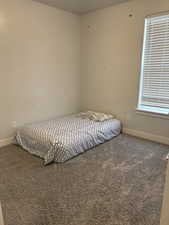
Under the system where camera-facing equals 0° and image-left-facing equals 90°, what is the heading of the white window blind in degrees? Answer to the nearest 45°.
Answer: approximately 45°
